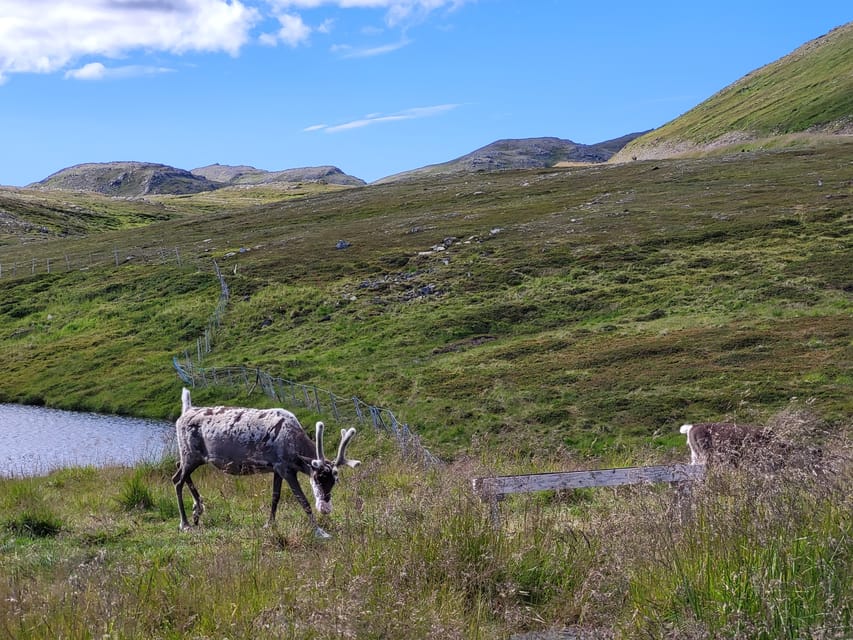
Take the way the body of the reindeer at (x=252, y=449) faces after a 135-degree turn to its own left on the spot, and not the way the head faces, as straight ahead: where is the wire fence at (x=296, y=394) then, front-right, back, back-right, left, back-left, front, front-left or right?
front-right

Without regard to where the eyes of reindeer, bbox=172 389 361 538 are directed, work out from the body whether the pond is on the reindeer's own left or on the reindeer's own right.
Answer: on the reindeer's own left

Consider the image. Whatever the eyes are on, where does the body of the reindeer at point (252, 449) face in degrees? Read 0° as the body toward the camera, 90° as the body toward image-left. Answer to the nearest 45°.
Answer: approximately 270°
